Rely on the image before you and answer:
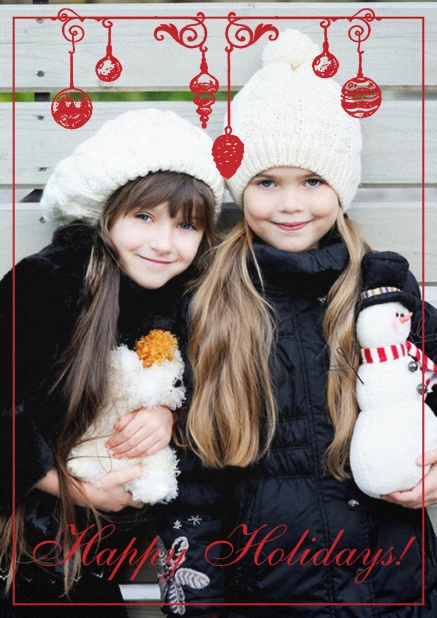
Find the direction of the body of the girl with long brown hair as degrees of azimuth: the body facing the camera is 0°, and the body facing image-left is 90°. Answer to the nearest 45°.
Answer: approximately 315°

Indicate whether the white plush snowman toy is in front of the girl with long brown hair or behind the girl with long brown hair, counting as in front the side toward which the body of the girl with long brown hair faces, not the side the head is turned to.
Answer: in front

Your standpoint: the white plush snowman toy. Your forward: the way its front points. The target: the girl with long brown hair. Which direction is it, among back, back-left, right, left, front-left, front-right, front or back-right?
back-right

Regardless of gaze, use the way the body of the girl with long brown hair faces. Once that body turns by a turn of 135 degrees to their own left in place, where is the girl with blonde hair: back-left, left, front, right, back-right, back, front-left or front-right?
right

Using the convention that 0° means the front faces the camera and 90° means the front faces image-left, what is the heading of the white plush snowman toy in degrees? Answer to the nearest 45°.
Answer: approximately 315°

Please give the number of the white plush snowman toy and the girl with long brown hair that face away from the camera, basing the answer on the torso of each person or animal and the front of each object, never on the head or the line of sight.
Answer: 0
